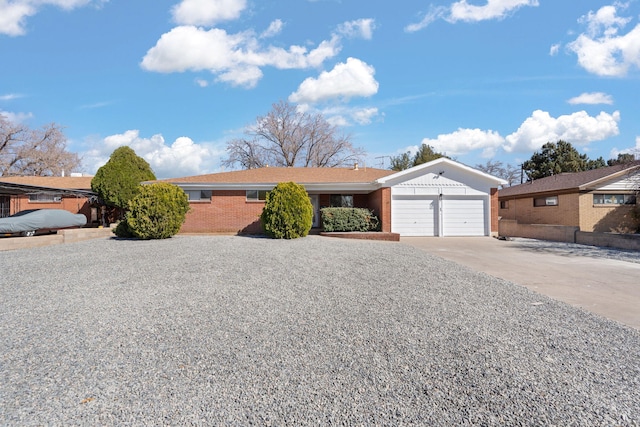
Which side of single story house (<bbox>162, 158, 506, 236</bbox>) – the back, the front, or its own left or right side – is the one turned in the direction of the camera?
front

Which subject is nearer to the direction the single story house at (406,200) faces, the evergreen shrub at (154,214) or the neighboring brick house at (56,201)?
the evergreen shrub

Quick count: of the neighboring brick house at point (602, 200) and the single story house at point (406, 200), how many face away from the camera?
0

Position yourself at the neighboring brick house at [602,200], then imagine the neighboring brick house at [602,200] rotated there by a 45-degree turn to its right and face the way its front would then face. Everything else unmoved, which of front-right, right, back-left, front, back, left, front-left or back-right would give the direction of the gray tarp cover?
front-right

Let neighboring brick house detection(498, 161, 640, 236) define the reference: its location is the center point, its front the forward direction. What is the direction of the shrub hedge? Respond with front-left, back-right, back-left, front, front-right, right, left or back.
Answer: right

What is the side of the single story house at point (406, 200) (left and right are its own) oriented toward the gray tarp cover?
right

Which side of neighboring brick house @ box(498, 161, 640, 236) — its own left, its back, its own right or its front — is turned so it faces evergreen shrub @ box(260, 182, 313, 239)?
right

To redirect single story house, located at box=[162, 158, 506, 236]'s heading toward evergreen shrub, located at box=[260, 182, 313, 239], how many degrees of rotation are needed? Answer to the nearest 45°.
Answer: approximately 45° to its right
